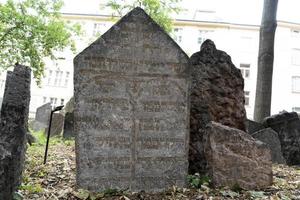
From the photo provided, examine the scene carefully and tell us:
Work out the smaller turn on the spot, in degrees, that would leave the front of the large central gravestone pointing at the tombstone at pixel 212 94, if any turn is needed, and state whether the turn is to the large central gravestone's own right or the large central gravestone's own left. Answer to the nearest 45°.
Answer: approximately 135° to the large central gravestone's own left

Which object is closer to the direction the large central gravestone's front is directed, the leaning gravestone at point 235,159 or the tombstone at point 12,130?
the tombstone

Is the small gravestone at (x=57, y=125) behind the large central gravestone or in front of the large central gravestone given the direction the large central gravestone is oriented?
behind

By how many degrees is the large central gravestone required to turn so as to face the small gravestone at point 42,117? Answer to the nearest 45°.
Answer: approximately 180°

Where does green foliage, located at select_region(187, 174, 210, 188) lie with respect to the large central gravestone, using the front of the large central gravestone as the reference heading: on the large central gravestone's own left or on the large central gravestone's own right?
on the large central gravestone's own left

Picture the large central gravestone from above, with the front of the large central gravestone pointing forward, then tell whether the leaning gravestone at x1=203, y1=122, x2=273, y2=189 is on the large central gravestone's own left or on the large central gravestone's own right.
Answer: on the large central gravestone's own left

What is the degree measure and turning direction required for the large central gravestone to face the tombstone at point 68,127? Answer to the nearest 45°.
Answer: approximately 180°

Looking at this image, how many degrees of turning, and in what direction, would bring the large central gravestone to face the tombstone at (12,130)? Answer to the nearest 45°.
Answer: approximately 45° to its right

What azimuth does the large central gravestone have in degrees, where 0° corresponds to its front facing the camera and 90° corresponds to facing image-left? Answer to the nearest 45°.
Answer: approximately 0°
